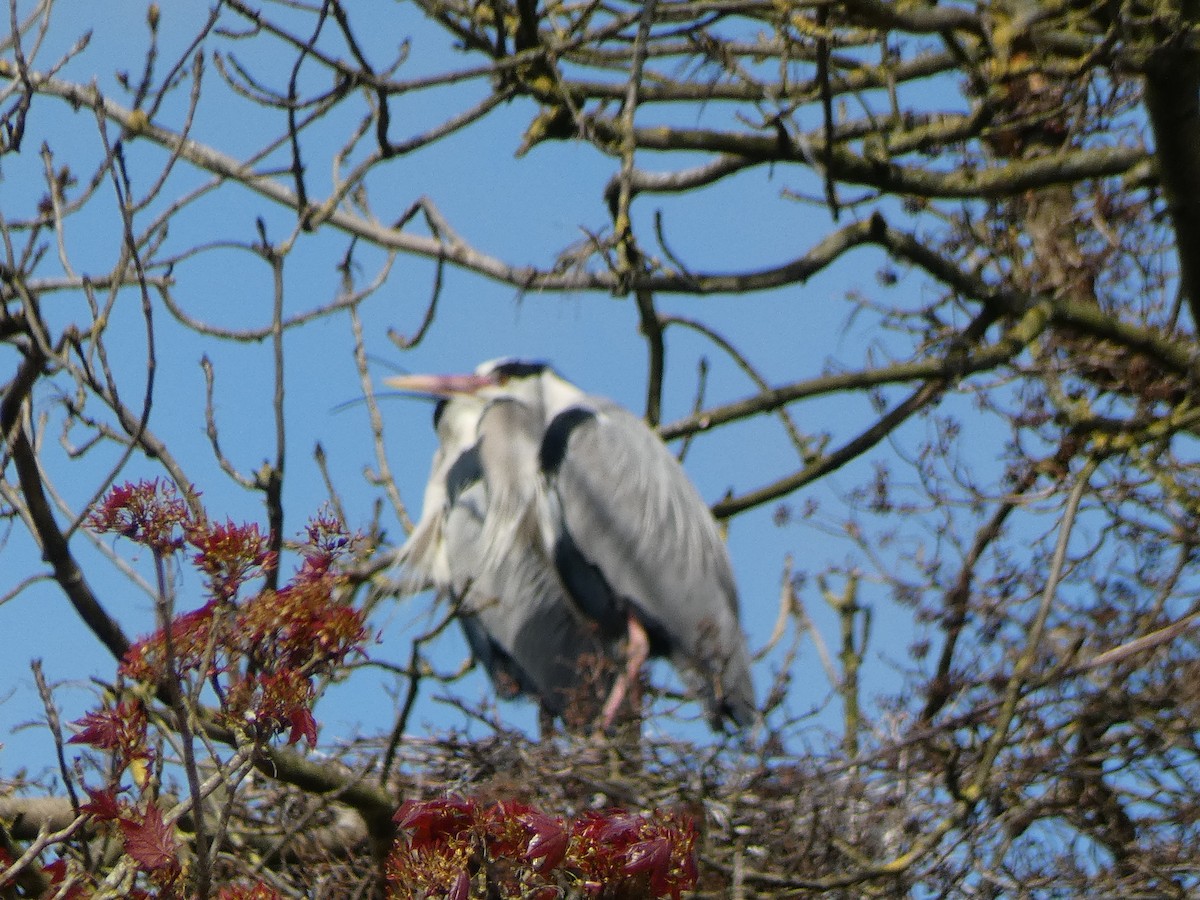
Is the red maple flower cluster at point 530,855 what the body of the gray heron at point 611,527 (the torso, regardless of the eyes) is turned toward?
no

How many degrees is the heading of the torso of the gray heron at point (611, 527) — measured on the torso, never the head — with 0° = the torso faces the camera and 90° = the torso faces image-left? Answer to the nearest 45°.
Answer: approximately 90°

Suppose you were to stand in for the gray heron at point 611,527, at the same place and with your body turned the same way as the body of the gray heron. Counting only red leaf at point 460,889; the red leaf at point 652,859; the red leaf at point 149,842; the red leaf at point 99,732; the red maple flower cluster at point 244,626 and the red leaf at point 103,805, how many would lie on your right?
0

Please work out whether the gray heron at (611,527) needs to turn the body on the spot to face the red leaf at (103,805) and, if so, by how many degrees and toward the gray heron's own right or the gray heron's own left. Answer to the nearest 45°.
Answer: approximately 90° to the gray heron's own left

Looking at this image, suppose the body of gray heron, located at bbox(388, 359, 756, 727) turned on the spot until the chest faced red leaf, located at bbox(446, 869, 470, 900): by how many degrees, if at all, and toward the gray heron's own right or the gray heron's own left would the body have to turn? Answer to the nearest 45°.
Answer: approximately 90° to the gray heron's own left

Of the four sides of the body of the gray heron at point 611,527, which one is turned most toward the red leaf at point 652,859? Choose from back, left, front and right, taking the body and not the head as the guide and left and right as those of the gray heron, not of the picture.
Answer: left
